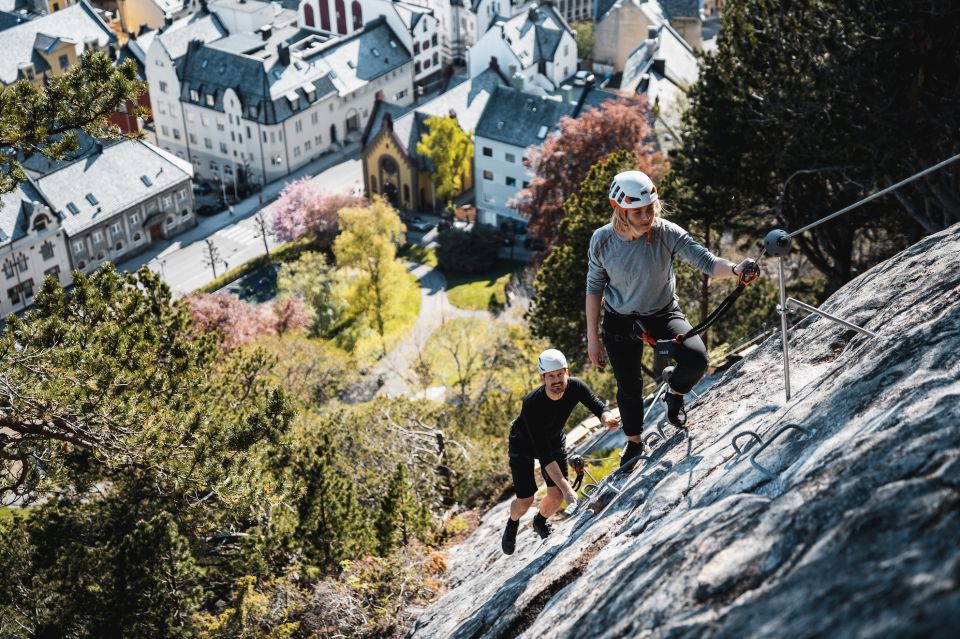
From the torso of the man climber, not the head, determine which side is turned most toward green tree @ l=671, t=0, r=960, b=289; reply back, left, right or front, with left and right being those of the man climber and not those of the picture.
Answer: left

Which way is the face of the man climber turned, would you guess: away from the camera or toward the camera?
toward the camera

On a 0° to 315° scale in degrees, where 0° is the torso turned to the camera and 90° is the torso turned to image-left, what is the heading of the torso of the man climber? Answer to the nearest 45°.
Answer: approximately 315°

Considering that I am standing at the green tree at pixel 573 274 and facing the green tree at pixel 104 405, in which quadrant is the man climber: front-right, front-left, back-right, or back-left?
front-left

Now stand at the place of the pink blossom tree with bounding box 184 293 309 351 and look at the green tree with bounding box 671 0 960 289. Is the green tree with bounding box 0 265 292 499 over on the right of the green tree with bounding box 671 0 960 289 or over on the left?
right

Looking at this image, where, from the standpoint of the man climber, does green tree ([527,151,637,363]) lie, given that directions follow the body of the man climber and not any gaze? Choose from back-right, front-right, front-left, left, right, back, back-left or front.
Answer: back-left

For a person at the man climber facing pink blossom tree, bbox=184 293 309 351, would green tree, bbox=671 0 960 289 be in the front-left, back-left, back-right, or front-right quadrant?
front-right

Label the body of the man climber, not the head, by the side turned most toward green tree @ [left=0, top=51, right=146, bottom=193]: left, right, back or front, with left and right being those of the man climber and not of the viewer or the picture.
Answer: back

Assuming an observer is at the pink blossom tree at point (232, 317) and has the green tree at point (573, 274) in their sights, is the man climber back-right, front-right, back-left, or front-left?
front-right

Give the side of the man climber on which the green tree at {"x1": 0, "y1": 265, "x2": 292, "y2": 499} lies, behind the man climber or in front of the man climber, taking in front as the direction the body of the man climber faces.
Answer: behind
